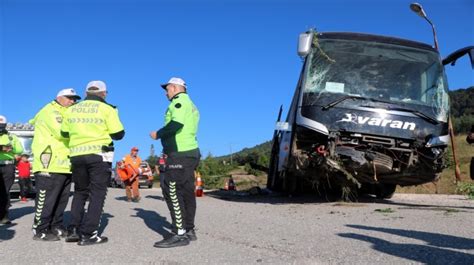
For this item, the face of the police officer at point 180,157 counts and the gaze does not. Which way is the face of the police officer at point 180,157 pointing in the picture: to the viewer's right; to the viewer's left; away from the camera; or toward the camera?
to the viewer's left

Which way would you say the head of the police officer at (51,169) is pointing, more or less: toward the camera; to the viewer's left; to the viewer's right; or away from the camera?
to the viewer's right

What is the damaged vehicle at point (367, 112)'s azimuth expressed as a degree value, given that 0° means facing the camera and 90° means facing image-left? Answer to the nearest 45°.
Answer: approximately 0°

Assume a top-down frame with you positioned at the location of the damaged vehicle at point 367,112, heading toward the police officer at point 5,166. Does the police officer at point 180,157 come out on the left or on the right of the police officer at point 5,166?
left

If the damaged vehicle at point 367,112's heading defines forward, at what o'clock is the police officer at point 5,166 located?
The police officer is roughly at 2 o'clock from the damaged vehicle.
